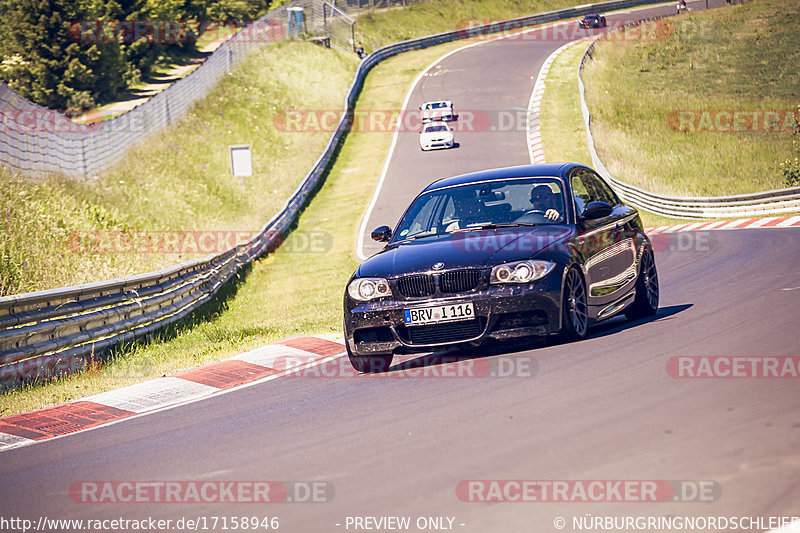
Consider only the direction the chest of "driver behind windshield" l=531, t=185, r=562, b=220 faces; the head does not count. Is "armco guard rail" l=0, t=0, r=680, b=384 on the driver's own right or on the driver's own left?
on the driver's own right

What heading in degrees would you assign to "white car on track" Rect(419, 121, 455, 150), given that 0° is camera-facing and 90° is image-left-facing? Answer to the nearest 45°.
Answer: approximately 0°

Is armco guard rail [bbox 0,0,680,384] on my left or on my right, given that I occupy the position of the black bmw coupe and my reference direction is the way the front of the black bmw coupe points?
on my right

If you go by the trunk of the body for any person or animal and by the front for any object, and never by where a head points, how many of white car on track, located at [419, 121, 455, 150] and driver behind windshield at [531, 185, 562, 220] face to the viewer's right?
0

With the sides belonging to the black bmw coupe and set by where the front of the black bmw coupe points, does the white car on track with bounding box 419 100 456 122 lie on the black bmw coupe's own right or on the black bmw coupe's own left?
on the black bmw coupe's own right

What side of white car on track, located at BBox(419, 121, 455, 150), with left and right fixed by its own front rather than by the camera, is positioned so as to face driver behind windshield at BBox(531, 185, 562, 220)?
front

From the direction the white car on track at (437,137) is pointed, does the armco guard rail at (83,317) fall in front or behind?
in front

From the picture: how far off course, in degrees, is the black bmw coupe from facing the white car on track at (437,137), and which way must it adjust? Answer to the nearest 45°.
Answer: approximately 135° to its right

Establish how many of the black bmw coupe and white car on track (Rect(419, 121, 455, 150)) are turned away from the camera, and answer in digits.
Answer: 0

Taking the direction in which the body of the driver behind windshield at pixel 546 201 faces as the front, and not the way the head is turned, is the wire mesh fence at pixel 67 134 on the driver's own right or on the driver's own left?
on the driver's own right

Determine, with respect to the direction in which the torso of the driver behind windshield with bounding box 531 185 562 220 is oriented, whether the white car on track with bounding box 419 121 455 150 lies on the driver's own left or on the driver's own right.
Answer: on the driver's own right

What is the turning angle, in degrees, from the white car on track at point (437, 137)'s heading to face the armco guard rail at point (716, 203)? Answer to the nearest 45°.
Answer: approximately 45° to its left
